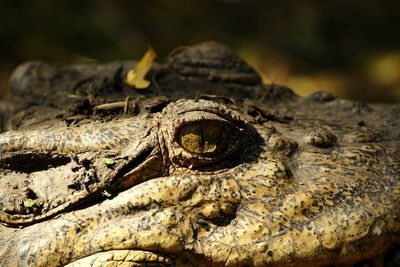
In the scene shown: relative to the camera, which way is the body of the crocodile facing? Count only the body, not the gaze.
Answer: to the viewer's right
